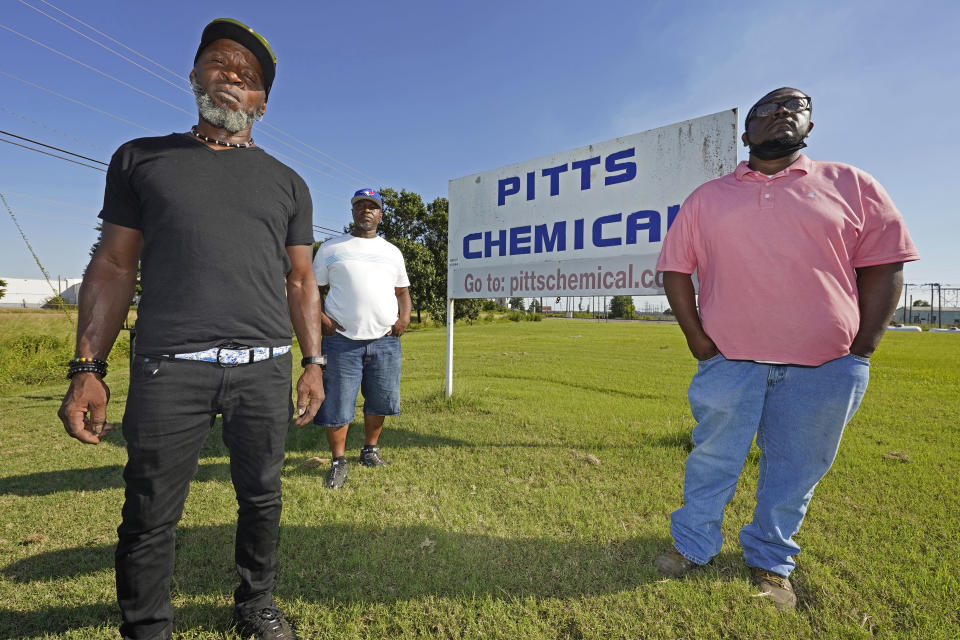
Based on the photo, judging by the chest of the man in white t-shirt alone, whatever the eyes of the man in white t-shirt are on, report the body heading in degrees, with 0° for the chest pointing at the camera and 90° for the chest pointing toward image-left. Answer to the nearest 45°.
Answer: approximately 0°

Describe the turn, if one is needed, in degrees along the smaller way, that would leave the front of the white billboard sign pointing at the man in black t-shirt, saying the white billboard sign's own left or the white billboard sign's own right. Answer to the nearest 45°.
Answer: approximately 45° to the white billboard sign's own left

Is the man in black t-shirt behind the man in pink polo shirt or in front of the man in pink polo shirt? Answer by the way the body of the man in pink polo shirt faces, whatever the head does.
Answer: in front

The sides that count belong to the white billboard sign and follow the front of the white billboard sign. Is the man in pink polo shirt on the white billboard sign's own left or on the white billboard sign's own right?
on the white billboard sign's own left
